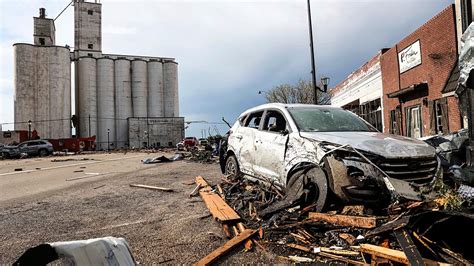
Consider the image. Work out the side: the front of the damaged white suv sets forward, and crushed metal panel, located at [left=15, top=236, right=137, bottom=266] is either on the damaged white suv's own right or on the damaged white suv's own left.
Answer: on the damaged white suv's own right

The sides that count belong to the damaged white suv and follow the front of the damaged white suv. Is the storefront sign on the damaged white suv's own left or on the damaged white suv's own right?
on the damaged white suv's own left

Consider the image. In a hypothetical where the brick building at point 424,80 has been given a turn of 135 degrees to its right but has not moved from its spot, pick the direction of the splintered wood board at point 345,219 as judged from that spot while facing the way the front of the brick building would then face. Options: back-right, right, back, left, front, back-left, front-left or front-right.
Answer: back

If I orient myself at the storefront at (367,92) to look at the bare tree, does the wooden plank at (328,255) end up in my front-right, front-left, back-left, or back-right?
back-left

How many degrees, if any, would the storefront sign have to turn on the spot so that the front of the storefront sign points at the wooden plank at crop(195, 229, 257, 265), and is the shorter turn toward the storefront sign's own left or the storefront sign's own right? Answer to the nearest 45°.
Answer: approximately 45° to the storefront sign's own left

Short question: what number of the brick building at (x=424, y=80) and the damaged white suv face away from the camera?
0

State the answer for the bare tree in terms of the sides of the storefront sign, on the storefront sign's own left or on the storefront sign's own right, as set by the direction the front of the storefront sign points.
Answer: on the storefront sign's own right

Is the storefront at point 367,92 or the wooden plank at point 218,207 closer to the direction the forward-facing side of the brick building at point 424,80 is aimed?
the wooden plank

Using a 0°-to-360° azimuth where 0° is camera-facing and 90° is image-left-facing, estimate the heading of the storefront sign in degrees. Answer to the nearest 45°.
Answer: approximately 45°

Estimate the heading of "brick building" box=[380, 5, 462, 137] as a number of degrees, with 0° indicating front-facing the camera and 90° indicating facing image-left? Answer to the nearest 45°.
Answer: approximately 45°

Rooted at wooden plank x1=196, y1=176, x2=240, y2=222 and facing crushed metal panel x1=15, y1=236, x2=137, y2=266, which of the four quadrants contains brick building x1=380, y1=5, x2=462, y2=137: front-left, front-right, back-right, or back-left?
back-left

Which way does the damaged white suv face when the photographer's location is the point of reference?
facing the viewer and to the right of the viewer

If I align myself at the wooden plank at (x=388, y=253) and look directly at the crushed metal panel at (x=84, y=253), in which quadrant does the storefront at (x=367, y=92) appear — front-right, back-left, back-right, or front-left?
back-right

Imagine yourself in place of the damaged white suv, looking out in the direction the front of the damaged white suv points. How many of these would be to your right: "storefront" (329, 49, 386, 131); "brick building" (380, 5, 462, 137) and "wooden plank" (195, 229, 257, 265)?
1

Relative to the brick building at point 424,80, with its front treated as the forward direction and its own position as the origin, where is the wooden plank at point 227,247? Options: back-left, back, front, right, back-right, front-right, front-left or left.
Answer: front-left
